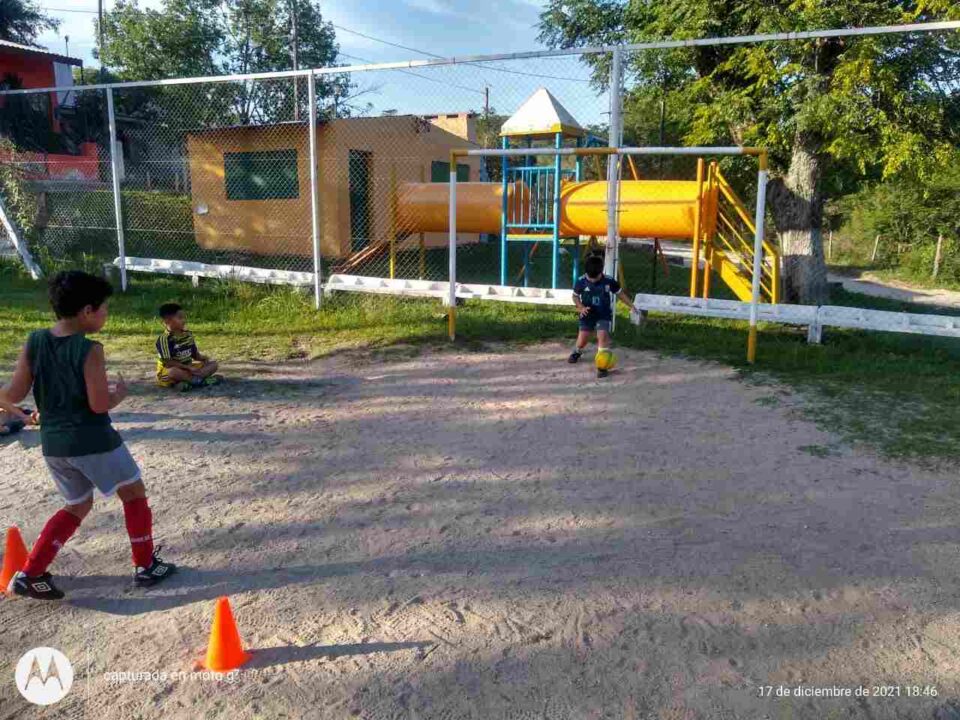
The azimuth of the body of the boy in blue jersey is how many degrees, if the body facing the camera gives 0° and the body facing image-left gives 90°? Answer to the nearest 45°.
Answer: approximately 0°

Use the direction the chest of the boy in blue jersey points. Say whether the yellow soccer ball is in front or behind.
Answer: in front

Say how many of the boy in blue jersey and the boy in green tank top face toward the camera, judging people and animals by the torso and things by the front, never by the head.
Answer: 1

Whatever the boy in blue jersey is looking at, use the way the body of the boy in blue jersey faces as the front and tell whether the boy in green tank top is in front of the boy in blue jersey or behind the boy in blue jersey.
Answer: in front

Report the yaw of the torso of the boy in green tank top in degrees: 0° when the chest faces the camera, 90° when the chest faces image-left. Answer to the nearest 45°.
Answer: approximately 225°

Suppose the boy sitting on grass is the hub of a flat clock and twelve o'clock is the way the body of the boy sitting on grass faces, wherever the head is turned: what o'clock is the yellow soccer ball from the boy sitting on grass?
The yellow soccer ball is roughly at 11 o'clock from the boy sitting on grass.

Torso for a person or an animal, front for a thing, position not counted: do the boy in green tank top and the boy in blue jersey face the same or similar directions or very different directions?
very different directions

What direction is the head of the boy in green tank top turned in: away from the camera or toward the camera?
away from the camera

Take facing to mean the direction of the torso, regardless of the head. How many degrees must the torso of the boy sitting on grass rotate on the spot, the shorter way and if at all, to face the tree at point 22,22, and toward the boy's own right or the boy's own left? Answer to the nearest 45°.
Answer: approximately 135° to the boy's own left

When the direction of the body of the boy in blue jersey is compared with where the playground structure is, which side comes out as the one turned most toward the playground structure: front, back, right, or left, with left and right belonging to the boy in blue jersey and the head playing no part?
back

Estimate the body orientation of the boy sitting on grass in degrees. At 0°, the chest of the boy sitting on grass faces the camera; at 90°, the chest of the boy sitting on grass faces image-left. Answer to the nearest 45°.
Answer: approximately 315°
